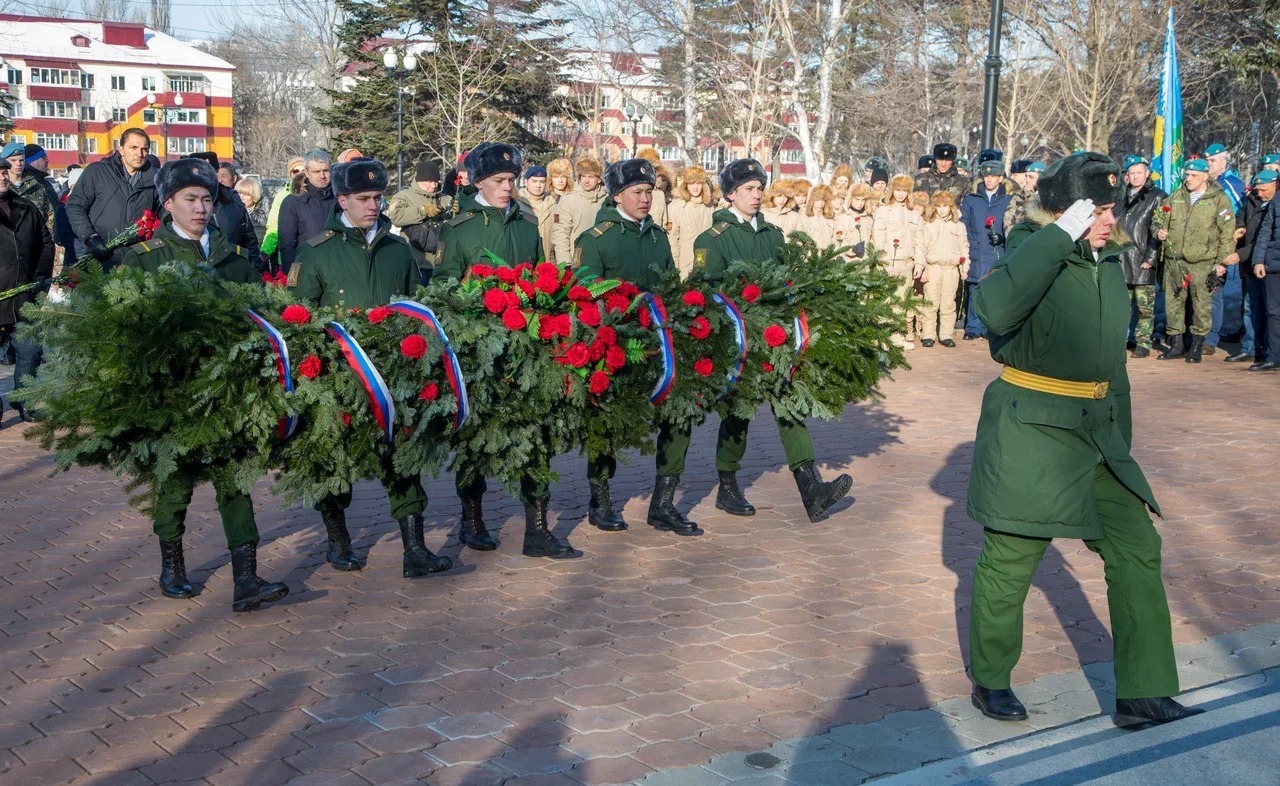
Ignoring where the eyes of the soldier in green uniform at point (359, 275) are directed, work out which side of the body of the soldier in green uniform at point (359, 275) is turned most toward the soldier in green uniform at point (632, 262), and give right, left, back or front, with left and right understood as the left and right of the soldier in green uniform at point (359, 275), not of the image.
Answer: left

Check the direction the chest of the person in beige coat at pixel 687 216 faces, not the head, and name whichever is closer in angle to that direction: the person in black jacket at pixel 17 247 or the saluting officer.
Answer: the saluting officer

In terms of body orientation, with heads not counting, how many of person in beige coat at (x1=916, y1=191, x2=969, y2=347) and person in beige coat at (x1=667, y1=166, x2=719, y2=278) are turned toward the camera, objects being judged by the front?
2

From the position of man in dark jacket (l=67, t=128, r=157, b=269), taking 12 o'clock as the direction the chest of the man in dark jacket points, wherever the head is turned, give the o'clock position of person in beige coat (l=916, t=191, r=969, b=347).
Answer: The person in beige coat is roughly at 10 o'clock from the man in dark jacket.

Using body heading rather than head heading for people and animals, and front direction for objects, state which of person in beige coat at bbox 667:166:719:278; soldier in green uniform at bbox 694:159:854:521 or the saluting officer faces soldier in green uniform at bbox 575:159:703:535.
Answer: the person in beige coat

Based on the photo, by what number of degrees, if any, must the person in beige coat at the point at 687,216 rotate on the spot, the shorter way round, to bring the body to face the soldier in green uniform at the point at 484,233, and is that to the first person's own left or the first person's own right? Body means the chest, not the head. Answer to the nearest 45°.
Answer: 0° — they already face them

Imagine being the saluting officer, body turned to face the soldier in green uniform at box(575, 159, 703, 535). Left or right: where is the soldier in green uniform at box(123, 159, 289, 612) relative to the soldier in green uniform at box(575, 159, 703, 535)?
left

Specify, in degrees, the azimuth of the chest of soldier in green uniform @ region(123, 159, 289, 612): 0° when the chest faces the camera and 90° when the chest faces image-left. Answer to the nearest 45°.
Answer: approximately 315°
